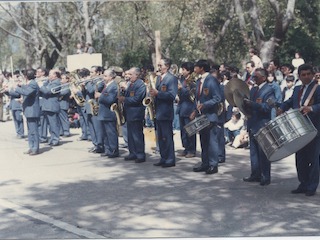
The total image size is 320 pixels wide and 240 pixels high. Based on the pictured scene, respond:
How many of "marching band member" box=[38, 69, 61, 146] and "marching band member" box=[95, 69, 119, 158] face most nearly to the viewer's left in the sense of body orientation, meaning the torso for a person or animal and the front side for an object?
2

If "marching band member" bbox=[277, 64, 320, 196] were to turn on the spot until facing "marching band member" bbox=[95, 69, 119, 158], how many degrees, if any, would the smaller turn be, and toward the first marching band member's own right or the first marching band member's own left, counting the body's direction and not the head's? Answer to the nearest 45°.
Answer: approximately 90° to the first marching band member's own right

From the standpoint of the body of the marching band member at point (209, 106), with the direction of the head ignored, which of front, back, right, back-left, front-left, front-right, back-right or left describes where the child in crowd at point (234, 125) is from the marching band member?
back-right

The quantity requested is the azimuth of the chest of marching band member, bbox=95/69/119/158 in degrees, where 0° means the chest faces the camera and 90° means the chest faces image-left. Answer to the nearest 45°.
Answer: approximately 90°

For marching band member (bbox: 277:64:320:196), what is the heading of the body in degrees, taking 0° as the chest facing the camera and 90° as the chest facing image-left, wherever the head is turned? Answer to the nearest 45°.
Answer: approximately 45°

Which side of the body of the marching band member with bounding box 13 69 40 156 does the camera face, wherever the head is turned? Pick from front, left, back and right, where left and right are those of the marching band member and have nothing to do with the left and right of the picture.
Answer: left

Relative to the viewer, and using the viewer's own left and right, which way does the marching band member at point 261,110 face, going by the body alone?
facing the viewer and to the left of the viewer

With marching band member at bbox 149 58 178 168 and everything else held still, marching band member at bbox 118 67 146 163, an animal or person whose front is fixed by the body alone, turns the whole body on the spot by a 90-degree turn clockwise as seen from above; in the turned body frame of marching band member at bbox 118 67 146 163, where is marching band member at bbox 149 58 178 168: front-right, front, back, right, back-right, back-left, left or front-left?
back

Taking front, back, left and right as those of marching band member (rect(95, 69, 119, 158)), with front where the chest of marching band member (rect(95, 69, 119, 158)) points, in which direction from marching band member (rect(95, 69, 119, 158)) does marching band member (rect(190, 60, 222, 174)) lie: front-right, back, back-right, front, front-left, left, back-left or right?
back-left

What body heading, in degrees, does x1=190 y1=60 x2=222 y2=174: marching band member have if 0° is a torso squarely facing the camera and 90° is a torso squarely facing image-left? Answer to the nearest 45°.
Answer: approximately 45°
